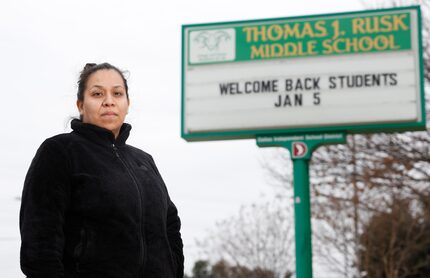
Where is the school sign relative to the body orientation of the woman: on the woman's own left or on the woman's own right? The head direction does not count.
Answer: on the woman's own left

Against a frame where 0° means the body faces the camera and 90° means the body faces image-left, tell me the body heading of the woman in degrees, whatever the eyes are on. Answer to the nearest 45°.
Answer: approximately 315°
